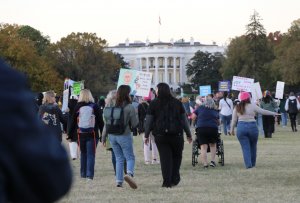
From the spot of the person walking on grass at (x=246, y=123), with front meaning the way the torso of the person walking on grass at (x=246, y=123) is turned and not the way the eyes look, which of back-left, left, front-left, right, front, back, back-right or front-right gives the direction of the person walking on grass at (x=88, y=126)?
back-left

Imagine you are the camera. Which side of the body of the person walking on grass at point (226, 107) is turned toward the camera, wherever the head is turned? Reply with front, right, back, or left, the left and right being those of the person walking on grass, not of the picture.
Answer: back

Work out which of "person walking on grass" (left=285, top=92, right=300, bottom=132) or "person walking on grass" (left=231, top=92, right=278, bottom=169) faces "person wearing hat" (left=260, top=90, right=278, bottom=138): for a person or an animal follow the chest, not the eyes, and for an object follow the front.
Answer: "person walking on grass" (left=231, top=92, right=278, bottom=169)

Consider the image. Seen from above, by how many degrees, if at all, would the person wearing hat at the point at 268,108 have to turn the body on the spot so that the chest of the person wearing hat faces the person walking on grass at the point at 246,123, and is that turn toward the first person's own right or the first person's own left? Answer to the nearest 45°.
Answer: approximately 180°

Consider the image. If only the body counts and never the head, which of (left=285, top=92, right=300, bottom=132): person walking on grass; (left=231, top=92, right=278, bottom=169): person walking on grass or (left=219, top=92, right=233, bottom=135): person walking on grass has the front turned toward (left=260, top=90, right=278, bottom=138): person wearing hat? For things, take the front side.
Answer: (left=231, top=92, right=278, bottom=169): person walking on grass

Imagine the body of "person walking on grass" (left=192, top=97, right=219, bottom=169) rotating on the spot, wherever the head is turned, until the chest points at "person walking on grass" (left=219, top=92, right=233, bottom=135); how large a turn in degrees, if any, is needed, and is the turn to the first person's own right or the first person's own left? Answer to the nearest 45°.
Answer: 0° — they already face them

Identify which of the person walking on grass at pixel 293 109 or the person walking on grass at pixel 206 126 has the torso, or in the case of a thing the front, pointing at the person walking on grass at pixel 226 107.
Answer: the person walking on grass at pixel 206 126

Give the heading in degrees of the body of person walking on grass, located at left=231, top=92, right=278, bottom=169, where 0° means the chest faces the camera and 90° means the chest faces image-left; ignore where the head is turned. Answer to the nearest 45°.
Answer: approximately 180°

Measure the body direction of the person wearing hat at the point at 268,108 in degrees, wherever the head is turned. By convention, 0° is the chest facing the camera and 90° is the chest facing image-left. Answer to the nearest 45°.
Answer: approximately 180°

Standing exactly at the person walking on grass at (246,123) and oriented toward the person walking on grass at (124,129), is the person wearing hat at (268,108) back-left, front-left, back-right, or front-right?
back-right

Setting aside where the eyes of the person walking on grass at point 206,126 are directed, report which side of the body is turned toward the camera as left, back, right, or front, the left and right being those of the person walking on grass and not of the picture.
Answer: back

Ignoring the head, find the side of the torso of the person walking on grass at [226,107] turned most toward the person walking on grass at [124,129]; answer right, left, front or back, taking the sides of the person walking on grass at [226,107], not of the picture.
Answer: back

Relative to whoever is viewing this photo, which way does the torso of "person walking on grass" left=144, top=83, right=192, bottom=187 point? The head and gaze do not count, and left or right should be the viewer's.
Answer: facing away from the viewer
